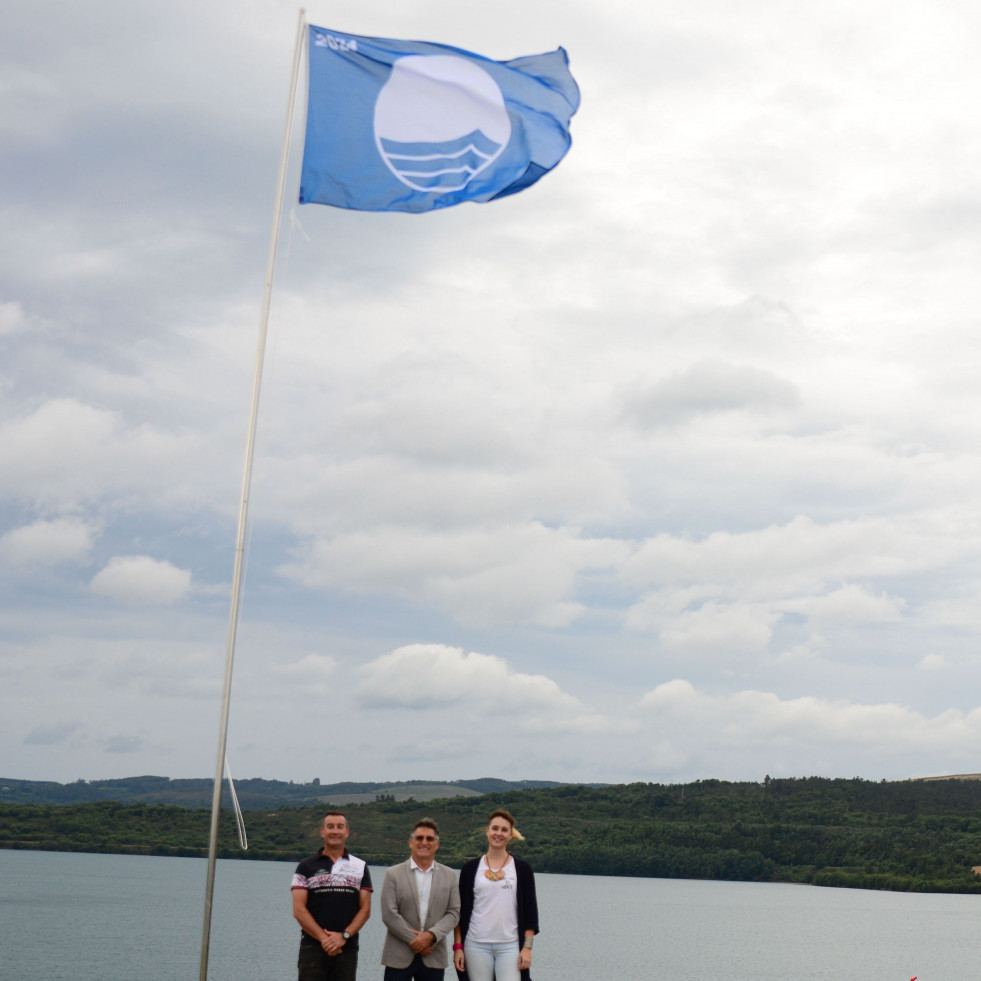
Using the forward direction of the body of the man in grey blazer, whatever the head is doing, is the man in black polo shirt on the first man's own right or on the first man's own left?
on the first man's own right

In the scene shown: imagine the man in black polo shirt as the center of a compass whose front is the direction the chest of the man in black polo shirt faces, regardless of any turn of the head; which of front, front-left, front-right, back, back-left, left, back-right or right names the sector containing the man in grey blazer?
left

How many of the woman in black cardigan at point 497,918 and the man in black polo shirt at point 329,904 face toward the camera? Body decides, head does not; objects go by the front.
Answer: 2

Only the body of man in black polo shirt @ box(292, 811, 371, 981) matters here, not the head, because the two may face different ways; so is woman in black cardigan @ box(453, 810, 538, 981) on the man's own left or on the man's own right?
on the man's own left

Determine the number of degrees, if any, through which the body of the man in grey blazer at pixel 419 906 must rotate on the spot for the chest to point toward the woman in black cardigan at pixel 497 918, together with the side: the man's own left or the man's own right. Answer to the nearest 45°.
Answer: approximately 90° to the man's own left

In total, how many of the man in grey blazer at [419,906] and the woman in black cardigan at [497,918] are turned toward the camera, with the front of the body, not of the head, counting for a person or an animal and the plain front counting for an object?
2

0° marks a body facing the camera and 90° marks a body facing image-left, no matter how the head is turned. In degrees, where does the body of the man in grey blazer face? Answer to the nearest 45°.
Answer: approximately 0°

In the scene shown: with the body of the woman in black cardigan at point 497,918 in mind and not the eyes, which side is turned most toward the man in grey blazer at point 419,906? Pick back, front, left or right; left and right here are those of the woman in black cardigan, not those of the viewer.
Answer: right

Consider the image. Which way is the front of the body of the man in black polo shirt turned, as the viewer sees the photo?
toward the camera
